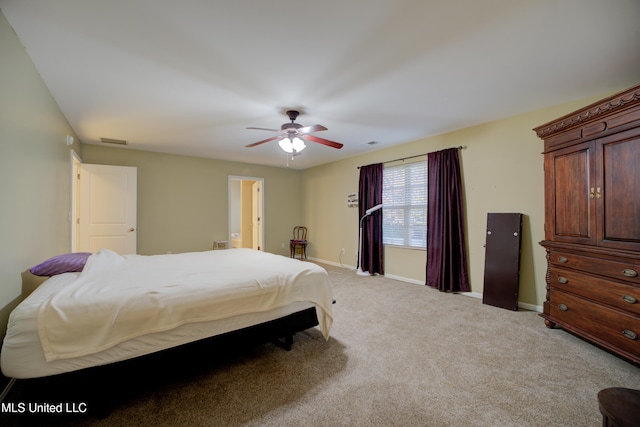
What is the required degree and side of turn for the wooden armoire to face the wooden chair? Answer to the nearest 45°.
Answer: approximately 45° to its right

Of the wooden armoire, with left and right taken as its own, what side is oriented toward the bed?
front

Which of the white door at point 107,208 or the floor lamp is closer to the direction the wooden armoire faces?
the white door

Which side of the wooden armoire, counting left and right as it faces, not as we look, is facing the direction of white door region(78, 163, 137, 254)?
front

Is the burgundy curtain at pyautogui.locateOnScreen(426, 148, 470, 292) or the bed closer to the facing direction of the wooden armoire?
the bed

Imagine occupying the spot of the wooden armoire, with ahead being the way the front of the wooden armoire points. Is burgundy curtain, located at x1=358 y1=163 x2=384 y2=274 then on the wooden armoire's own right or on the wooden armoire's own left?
on the wooden armoire's own right

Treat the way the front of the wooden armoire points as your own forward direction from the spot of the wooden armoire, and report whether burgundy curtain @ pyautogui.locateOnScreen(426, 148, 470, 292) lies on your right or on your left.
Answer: on your right

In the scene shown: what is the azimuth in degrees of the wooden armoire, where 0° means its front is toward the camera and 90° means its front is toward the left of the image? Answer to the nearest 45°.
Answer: approximately 45°

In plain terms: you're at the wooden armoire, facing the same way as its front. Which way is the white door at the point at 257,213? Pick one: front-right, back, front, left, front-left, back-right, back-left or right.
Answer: front-right

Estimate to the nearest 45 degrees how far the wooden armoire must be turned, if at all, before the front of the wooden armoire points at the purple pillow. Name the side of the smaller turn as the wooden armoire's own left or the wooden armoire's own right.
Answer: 0° — it already faces it

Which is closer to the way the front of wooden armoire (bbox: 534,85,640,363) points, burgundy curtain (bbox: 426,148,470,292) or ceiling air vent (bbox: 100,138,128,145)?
the ceiling air vent

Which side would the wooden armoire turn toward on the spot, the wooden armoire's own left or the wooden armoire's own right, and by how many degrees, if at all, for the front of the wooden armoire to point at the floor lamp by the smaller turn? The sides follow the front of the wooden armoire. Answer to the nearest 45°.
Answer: approximately 45° to the wooden armoire's own right
